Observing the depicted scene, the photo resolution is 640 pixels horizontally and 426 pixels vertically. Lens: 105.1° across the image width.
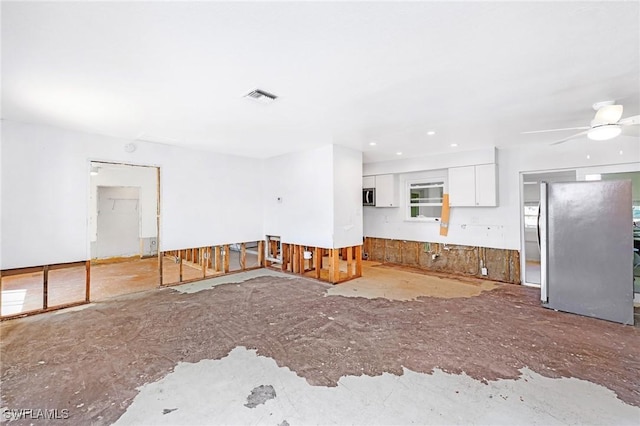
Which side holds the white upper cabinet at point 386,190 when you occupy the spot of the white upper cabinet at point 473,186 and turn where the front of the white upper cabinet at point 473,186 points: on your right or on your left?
on your right

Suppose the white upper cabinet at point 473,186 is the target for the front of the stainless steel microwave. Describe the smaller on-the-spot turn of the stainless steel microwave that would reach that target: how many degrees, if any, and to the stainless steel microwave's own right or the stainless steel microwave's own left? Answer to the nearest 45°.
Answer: approximately 90° to the stainless steel microwave's own left

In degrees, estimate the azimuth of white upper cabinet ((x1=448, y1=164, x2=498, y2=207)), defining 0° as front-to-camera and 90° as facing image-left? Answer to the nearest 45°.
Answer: approximately 45°

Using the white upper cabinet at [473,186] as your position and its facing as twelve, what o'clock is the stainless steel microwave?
The stainless steel microwave is roughly at 2 o'clock from the white upper cabinet.

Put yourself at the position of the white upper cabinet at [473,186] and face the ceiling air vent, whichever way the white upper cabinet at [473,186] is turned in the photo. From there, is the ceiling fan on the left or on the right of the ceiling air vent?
left

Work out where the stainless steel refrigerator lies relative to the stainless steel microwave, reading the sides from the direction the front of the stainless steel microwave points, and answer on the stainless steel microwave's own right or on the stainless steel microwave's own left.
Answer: on the stainless steel microwave's own left

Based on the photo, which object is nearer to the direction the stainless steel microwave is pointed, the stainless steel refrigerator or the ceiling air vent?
the ceiling air vent

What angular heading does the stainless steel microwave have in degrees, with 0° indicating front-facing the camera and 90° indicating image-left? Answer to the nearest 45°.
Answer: approximately 45°

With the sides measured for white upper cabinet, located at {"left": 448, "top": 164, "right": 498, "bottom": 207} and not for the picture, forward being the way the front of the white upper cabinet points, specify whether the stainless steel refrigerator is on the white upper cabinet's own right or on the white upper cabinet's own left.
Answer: on the white upper cabinet's own left
